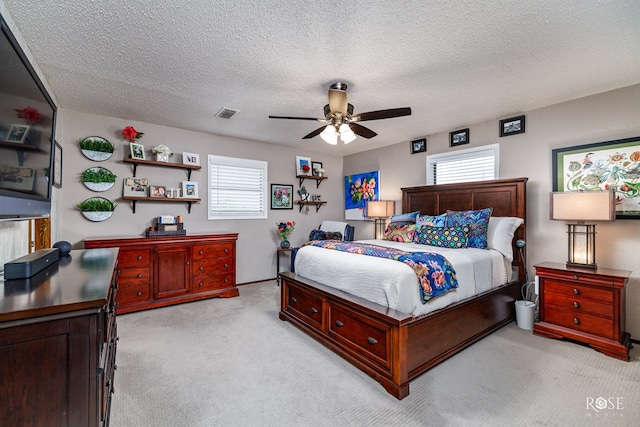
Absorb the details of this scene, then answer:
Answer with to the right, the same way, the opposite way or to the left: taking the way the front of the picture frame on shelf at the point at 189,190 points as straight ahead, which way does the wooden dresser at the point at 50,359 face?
to the left

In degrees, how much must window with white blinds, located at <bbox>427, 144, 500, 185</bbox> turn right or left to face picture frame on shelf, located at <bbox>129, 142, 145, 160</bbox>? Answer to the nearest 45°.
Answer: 0° — it already faces it

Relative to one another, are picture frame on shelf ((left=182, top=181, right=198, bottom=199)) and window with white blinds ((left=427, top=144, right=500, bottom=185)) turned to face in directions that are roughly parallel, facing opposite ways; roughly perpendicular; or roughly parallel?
roughly perpendicular

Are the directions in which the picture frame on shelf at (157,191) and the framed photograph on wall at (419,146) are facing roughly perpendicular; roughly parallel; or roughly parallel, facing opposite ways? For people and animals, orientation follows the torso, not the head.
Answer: roughly perpendicular

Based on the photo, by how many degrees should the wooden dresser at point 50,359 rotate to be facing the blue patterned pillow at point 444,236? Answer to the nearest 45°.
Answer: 0° — it already faces it

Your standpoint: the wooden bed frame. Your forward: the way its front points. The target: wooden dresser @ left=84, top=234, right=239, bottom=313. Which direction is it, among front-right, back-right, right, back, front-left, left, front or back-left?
front-right

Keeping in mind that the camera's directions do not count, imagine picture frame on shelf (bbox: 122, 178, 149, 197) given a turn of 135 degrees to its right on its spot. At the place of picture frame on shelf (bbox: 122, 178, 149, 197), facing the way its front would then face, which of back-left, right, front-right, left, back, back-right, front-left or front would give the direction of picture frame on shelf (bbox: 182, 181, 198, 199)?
back-right

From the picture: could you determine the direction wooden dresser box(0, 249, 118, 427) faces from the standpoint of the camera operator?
facing to the right of the viewer
